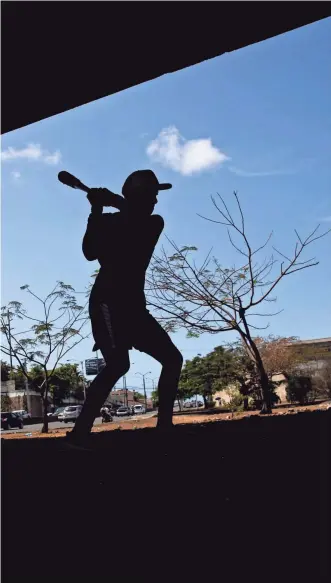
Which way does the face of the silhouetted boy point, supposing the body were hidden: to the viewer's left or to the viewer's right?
to the viewer's right

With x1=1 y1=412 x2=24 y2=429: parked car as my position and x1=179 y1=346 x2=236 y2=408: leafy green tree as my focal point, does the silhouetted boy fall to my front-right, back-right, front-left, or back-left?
front-right

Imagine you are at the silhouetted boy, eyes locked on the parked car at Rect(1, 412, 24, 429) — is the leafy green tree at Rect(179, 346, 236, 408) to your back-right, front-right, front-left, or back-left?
front-right
